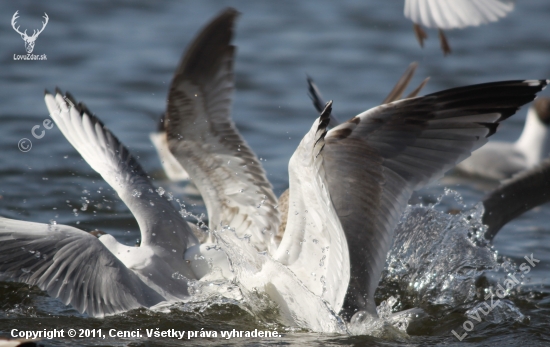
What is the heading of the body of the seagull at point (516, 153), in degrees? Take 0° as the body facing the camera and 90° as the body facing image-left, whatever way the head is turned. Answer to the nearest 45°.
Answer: approximately 270°

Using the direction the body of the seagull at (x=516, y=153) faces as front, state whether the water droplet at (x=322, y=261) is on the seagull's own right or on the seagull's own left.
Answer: on the seagull's own right

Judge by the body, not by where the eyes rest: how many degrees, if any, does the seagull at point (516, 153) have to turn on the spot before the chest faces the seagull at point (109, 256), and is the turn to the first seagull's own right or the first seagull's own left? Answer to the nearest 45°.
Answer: approximately 135° to the first seagull's own right
